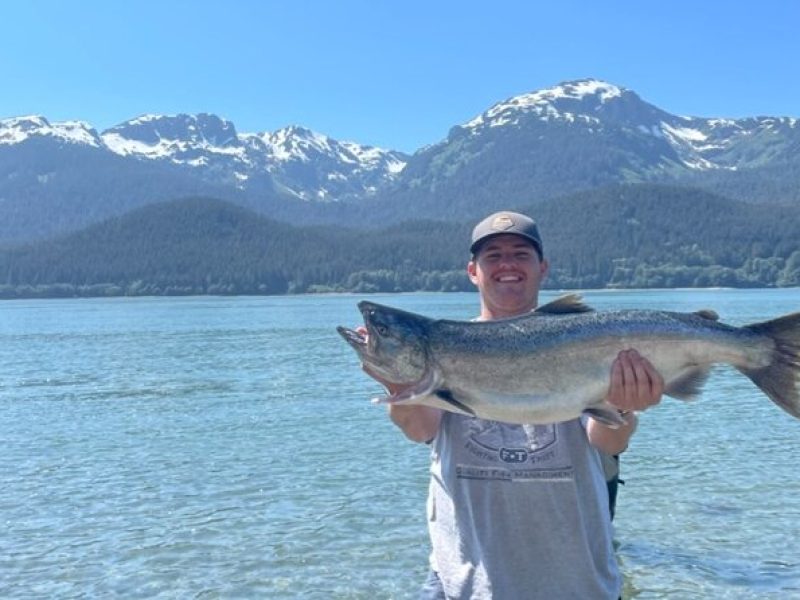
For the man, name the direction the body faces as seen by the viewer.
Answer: toward the camera

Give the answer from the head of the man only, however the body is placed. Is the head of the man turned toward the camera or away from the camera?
toward the camera
